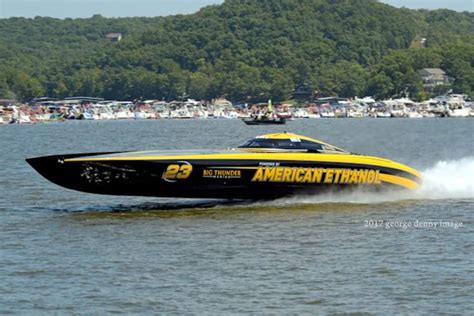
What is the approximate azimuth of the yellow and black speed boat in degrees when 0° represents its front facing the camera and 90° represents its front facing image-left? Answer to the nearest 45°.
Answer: approximately 90°
